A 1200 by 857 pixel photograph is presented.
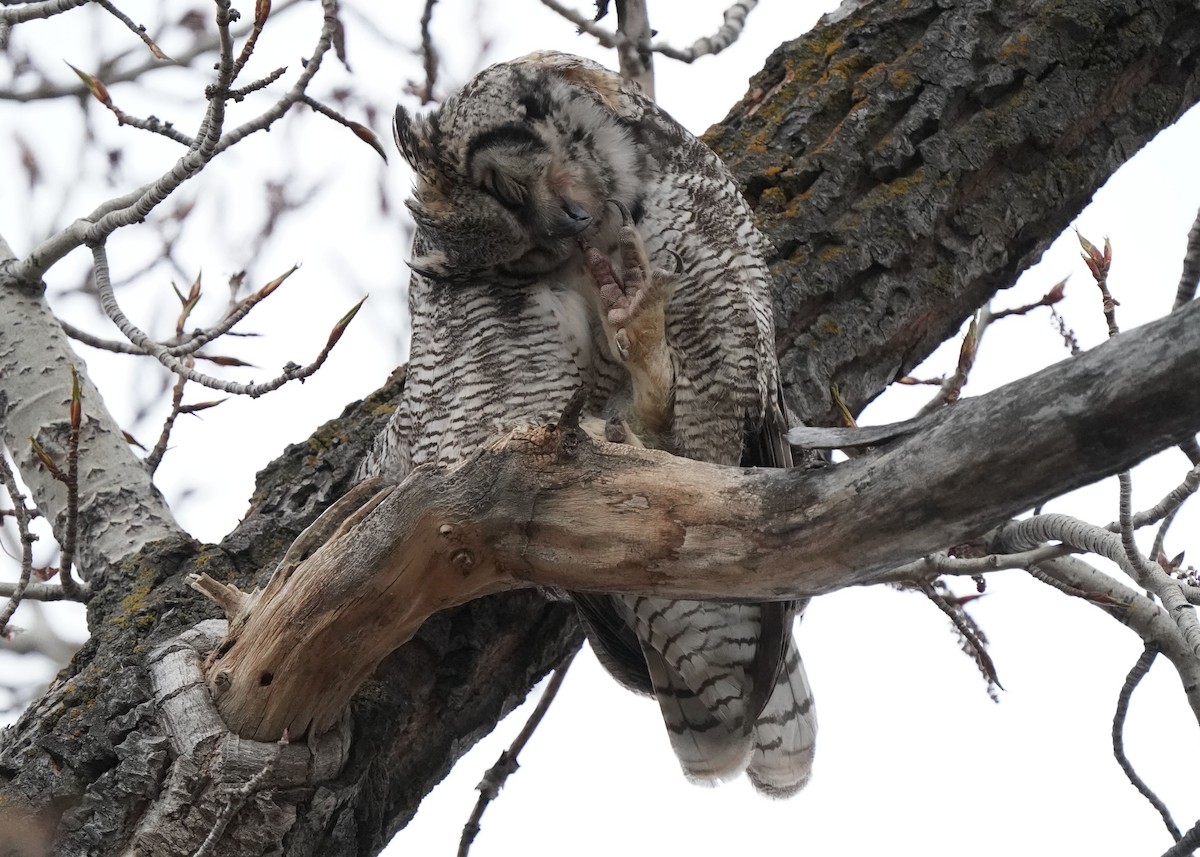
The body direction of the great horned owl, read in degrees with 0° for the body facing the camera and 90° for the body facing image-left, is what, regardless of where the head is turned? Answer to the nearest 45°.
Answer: approximately 0°

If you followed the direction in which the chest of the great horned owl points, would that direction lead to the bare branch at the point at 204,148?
no

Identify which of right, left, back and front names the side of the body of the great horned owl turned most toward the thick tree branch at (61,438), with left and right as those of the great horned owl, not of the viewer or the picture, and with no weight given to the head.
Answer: right
